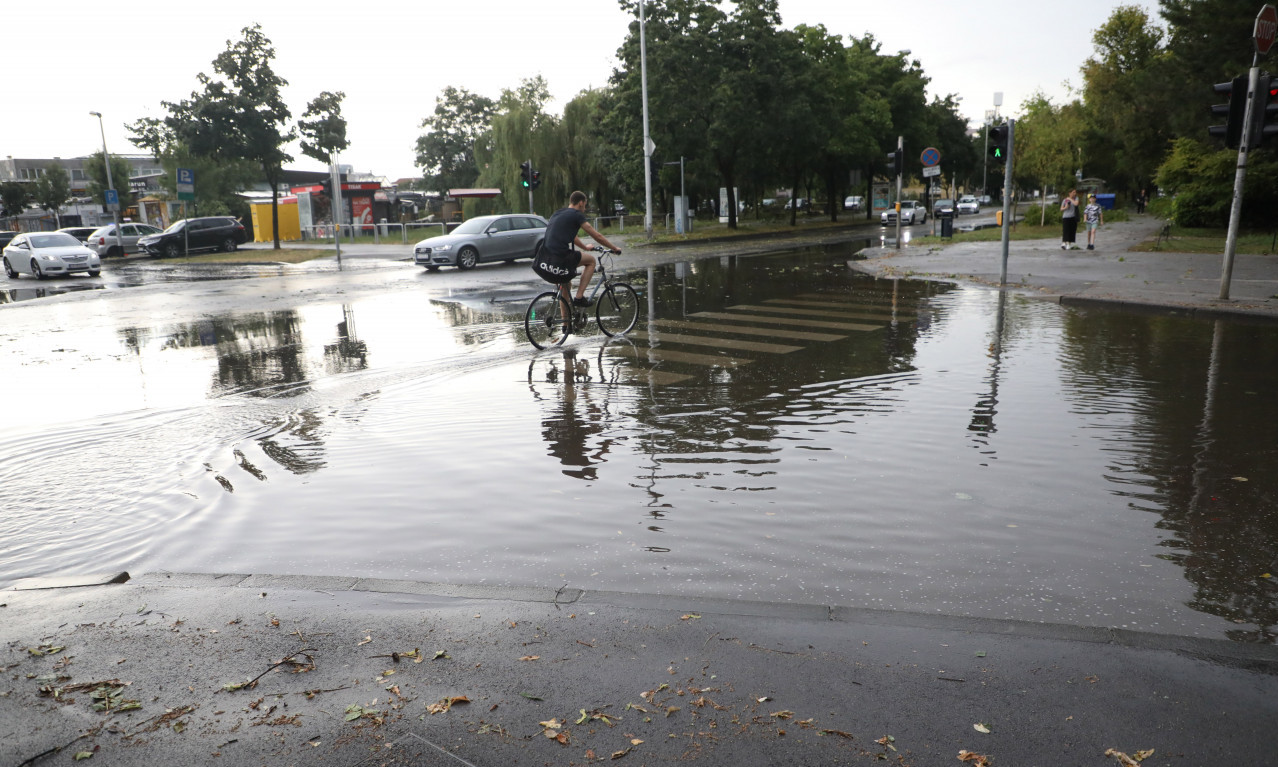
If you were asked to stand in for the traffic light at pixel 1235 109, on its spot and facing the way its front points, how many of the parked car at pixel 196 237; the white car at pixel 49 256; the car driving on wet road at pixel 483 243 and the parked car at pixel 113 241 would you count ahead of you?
4

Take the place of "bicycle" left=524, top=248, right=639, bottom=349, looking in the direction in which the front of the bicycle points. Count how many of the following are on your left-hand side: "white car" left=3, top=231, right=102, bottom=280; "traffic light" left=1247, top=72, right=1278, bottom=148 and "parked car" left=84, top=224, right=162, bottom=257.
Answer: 2

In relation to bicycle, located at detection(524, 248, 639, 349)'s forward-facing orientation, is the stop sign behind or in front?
in front

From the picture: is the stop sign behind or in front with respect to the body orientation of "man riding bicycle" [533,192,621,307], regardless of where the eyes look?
in front

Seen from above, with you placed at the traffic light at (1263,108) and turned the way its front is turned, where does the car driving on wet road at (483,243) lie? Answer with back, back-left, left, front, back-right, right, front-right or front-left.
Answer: back-right

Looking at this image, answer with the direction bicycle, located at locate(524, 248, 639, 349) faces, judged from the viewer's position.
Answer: facing away from the viewer and to the right of the viewer

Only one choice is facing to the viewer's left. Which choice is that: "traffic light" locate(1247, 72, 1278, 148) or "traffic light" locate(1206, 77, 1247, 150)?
"traffic light" locate(1206, 77, 1247, 150)

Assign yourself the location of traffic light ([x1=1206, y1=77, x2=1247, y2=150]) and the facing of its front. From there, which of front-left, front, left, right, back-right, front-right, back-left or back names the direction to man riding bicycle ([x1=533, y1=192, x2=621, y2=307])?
front-left

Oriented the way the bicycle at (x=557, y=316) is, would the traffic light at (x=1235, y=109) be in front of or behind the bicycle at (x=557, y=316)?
in front

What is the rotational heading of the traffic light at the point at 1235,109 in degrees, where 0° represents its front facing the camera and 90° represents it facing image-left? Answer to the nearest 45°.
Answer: approximately 90°

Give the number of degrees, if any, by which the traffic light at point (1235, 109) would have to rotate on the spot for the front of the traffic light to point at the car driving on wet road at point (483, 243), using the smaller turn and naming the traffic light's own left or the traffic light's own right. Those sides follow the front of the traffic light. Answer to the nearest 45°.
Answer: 0° — it already faces it

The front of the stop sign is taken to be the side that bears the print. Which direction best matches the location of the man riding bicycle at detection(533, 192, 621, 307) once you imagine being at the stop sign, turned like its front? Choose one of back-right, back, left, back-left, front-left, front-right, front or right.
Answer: right
